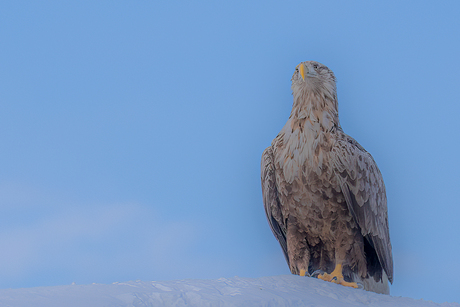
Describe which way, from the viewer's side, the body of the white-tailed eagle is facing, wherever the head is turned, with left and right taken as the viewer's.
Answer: facing the viewer and to the left of the viewer
